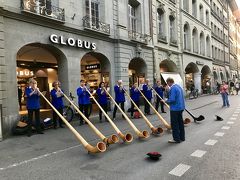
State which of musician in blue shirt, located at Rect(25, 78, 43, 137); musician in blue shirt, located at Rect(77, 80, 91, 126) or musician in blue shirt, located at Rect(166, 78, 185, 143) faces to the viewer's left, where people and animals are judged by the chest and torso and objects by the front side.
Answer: musician in blue shirt, located at Rect(166, 78, 185, 143)

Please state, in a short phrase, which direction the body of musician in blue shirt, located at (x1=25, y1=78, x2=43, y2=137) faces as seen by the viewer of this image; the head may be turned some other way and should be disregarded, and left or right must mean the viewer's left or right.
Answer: facing the viewer and to the right of the viewer

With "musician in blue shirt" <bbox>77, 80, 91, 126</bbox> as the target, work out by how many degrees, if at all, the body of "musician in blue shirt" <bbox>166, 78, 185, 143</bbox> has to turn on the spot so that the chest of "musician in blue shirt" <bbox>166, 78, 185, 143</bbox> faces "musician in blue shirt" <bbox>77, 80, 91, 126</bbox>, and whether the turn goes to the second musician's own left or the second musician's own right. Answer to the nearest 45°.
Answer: approximately 45° to the second musician's own right

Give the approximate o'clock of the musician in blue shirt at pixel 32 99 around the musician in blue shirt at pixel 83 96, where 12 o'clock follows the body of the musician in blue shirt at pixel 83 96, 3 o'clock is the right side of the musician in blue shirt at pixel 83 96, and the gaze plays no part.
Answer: the musician in blue shirt at pixel 32 99 is roughly at 3 o'clock from the musician in blue shirt at pixel 83 96.

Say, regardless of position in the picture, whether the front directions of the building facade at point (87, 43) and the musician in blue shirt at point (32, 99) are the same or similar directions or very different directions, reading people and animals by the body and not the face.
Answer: same or similar directions

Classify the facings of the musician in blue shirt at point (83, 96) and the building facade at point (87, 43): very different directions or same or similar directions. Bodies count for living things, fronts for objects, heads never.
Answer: same or similar directions

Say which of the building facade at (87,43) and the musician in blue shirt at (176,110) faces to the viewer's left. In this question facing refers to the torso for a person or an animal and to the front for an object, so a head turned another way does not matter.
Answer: the musician in blue shirt

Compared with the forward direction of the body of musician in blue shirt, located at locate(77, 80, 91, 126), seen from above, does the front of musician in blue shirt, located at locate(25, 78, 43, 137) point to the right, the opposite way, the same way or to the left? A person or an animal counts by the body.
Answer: the same way

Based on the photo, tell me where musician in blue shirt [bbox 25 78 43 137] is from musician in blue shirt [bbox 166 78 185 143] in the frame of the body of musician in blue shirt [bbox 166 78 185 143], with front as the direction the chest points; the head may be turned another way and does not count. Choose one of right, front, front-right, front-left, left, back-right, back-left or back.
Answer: front

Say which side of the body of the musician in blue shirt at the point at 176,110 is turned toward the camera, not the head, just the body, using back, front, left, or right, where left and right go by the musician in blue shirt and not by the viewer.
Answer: left

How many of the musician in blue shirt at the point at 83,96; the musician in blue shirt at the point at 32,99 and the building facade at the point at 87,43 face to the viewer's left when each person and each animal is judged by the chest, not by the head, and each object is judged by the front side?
0

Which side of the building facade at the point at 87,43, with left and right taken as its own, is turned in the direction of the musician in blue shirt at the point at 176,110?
front
